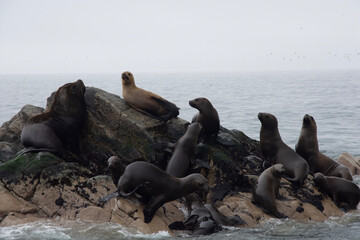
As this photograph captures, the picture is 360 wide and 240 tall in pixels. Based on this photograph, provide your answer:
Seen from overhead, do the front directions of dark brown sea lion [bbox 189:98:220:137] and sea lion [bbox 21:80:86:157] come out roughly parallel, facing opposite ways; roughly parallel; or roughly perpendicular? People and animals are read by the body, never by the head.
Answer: roughly parallel, facing opposite ways

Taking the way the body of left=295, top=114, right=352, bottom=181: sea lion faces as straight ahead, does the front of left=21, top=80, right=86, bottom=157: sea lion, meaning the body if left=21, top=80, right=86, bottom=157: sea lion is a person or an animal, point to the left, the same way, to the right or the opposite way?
the opposite way

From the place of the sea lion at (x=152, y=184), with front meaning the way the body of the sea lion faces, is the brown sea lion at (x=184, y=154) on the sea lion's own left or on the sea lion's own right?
on the sea lion's own left

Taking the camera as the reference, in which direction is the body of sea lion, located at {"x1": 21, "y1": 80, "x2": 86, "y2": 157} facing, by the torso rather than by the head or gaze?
to the viewer's right

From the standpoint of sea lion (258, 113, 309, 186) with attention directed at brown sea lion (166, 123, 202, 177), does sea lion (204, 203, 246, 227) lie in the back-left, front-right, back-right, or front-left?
front-left

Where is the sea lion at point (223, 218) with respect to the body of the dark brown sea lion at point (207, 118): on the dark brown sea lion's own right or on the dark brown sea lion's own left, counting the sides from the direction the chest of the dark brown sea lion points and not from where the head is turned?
on the dark brown sea lion's own left

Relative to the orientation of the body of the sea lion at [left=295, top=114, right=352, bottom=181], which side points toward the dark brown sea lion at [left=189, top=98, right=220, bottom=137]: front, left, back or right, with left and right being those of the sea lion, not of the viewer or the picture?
front

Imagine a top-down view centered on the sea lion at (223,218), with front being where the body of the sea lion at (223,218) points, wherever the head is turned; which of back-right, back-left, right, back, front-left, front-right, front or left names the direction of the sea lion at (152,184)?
front

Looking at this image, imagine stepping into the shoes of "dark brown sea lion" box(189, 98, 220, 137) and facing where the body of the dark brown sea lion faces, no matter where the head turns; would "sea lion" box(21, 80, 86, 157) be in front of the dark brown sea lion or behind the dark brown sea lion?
in front

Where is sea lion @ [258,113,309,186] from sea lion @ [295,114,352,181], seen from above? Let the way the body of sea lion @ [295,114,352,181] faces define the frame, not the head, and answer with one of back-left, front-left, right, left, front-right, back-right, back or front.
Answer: front

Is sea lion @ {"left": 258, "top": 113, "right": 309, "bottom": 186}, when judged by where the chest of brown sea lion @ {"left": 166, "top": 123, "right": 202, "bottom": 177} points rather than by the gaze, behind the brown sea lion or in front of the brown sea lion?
in front

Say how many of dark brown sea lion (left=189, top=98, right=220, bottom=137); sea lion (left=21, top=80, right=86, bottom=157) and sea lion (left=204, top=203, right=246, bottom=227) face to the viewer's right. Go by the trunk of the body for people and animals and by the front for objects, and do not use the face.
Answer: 1

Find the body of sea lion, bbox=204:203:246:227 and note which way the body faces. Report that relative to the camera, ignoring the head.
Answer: to the viewer's left

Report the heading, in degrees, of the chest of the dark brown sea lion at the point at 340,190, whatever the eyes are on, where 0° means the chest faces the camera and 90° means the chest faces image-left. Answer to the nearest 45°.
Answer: approximately 90°

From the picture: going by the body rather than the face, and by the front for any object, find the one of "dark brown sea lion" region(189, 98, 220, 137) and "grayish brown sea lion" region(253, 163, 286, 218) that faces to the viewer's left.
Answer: "dark brown sea lion" region(189, 98, 220, 137)

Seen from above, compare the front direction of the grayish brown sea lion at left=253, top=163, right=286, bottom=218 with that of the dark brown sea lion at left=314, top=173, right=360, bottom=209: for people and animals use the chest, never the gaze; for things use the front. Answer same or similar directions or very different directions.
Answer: very different directions
